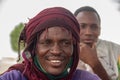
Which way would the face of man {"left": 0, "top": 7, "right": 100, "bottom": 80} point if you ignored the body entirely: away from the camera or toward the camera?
toward the camera

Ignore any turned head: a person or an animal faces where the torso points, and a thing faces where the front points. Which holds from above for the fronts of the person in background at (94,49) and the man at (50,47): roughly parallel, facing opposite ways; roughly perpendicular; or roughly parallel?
roughly parallel

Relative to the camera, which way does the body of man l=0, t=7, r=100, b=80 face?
toward the camera

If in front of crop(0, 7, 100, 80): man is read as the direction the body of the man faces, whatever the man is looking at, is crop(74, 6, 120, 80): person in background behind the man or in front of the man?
behind

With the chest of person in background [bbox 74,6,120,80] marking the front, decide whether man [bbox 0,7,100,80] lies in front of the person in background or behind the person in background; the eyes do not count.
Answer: in front

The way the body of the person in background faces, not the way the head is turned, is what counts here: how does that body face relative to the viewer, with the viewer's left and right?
facing the viewer

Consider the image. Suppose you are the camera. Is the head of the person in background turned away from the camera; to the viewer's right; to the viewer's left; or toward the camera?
toward the camera

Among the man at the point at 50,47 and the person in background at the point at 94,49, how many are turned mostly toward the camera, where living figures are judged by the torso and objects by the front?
2
